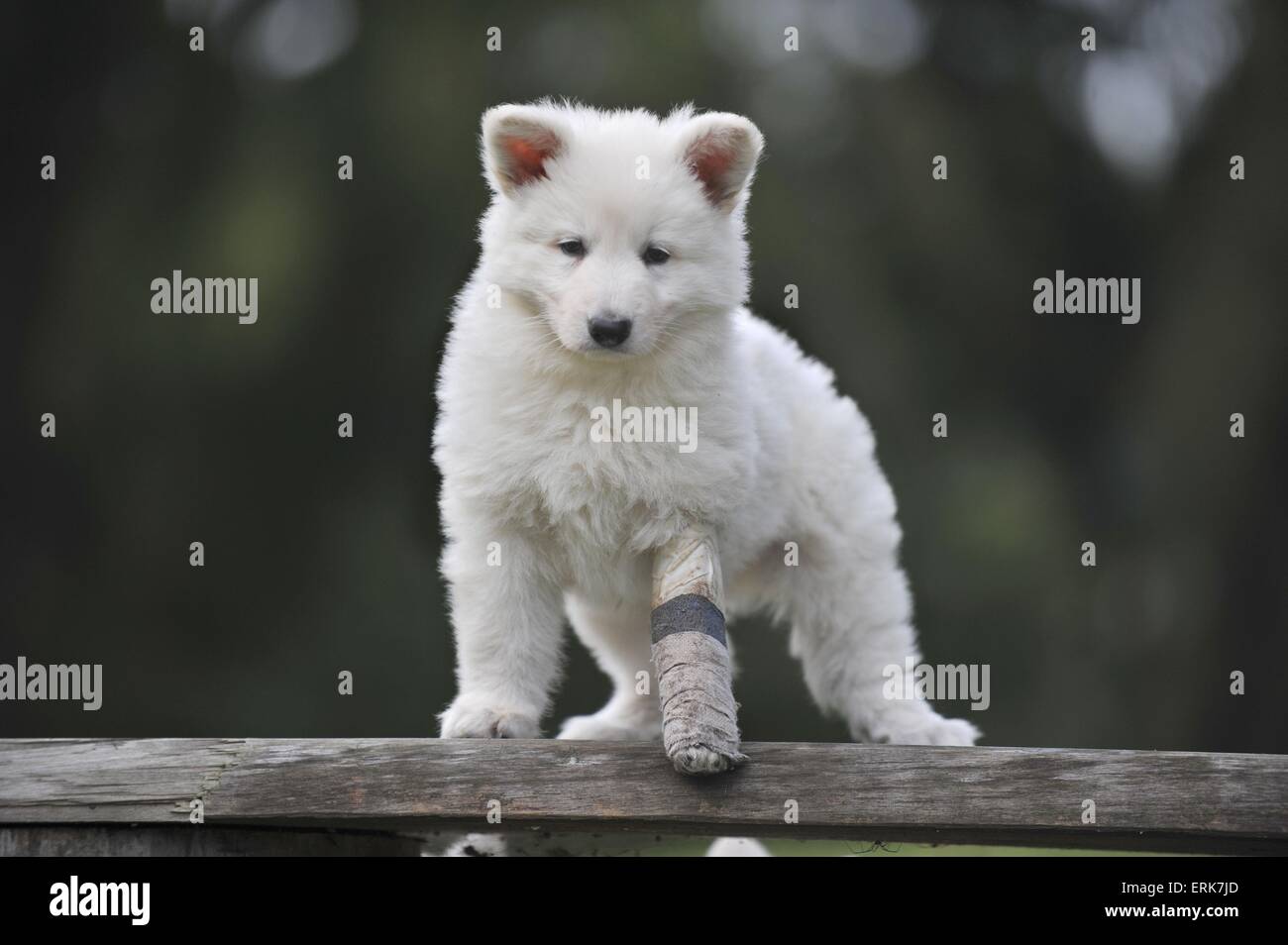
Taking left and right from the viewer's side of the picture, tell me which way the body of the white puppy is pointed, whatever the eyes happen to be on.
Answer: facing the viewer and to the left of the viewer
